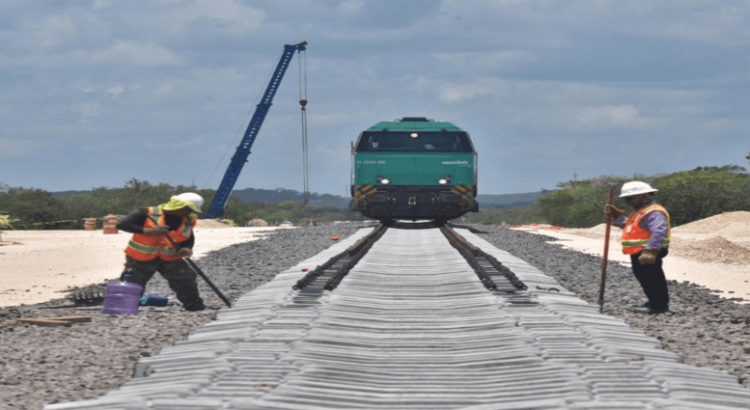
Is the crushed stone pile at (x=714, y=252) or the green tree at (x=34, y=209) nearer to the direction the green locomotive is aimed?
the crushed stone pile

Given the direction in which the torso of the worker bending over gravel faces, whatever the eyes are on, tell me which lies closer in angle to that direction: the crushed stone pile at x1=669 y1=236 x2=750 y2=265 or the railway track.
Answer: the railway track

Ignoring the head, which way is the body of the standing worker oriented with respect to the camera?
to the viewer's left

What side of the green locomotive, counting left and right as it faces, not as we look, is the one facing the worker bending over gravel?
front

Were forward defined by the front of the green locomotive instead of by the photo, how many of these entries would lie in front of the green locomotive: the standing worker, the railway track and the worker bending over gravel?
3

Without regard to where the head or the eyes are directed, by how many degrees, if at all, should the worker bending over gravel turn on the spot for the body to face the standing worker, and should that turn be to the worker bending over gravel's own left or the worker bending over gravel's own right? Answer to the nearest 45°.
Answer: approximately 45° to the worker bending over gravel's own left

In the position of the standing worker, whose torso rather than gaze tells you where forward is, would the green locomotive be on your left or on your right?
on your right

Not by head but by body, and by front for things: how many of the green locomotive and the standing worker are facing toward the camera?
1

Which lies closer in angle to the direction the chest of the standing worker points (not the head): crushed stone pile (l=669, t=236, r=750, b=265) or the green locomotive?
the green locomotive

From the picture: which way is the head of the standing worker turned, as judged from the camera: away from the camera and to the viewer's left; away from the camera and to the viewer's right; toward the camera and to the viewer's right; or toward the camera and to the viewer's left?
toward the camera and to the viewer's left

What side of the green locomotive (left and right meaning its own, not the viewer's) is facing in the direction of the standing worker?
front
